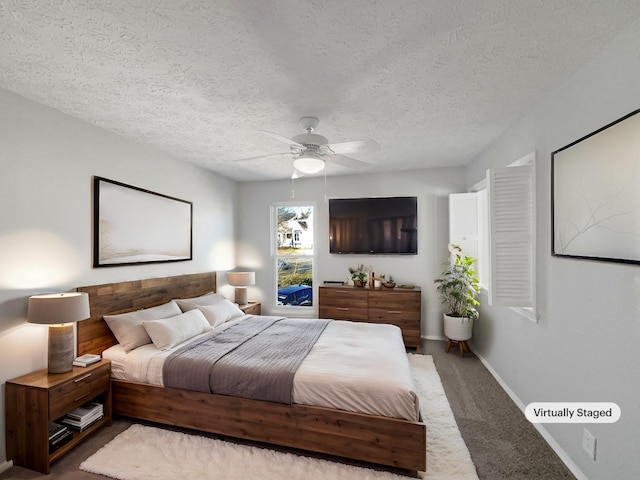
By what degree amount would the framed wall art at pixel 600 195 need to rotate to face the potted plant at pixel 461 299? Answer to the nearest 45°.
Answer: approximately 90° to its right

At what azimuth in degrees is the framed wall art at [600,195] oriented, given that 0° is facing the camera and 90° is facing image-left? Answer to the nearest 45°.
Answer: approximately 45°

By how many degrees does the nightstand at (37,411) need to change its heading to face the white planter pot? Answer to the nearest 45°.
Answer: approximately 45° to its left

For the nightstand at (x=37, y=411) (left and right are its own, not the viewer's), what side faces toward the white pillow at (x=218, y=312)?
left

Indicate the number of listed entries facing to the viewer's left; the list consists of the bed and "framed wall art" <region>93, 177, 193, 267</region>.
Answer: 0

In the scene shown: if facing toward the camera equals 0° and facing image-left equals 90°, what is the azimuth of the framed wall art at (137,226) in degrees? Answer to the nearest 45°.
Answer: approximately 315°

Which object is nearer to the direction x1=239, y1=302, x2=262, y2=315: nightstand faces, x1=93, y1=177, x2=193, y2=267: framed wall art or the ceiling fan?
the ceiling fan

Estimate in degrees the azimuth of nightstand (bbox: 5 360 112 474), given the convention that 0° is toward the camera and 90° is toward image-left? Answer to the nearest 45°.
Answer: approximately 315°

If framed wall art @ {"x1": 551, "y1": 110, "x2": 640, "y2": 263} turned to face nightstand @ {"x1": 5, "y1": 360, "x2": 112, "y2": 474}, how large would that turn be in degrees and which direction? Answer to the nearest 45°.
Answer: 0° — it already faces it

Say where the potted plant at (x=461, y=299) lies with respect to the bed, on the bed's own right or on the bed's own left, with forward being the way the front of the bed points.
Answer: on the bed's own left

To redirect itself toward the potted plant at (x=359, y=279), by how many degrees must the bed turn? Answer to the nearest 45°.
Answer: approximately 90° to its left

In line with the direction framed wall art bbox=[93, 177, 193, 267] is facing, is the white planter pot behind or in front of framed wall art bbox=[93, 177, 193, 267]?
in front

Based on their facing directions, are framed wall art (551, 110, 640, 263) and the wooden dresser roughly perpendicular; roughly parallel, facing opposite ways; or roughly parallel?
roughly perpendicular

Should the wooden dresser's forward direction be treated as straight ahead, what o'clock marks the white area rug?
The white area rug is roughly at 1 o'clock from the wooden dresser.

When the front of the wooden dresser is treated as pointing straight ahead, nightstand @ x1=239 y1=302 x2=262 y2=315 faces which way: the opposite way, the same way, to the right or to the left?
to the left

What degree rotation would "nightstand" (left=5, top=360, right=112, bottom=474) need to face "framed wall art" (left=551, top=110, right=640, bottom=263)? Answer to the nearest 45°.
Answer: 0° — it already faces it

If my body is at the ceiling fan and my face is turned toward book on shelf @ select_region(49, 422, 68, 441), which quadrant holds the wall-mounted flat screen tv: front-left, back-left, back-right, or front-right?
back-right

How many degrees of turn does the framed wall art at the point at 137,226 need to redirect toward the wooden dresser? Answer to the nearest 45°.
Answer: approximately 45° to its left
